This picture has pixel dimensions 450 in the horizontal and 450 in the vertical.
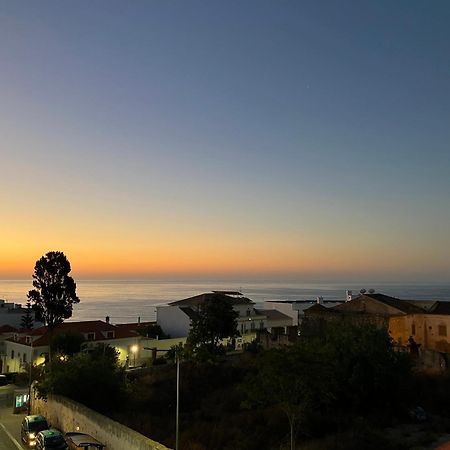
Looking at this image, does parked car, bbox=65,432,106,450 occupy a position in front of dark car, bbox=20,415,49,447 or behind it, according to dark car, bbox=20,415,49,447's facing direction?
in front

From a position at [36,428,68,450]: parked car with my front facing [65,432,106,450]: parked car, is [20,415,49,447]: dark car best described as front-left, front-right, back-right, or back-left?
back-left

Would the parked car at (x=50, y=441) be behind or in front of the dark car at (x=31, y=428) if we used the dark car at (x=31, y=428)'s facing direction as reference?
in front

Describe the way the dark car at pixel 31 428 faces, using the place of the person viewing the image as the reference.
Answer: facing the viewer
